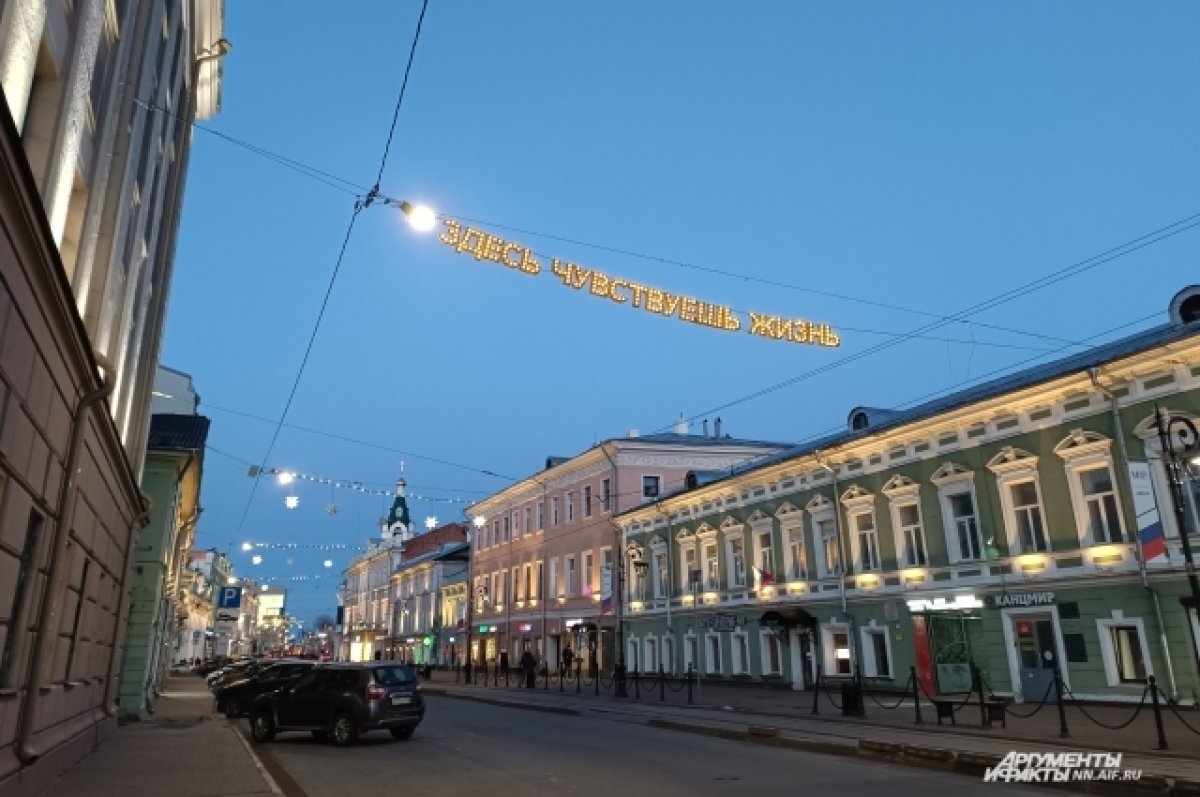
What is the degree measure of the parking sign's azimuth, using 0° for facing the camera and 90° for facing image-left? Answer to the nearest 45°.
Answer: approximately 0°

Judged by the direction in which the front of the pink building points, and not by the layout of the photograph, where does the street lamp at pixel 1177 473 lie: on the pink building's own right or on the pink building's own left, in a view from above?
on the pink building's own left

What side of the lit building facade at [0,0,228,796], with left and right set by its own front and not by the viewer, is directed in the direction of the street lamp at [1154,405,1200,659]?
front

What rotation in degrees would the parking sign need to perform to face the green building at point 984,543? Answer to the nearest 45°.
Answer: approximately 45° to its left

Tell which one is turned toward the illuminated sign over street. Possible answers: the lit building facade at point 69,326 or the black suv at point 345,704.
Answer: the lit building facade

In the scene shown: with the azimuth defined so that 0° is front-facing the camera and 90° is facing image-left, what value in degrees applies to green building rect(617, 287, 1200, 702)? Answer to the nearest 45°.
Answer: approximately 45°

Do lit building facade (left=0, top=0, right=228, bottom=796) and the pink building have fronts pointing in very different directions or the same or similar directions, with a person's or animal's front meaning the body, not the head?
very different directions

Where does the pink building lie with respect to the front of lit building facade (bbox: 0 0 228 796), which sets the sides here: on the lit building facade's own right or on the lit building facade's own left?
on the lit building facade's own left

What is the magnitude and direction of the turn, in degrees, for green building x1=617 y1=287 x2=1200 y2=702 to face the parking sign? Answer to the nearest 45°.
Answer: approximately 45° to its right

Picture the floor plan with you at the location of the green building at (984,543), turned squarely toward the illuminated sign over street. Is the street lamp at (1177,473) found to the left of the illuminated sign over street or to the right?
left

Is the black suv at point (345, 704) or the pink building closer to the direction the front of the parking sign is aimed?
the black suv

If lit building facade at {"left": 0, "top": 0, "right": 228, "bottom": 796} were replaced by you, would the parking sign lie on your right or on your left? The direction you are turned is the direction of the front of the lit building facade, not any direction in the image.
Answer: on your left

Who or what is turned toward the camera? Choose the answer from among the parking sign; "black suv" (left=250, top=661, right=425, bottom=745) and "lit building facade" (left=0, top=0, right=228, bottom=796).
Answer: the parking sign

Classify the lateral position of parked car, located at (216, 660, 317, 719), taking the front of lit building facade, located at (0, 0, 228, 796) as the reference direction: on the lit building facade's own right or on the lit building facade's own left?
on the lit building facade's own left
